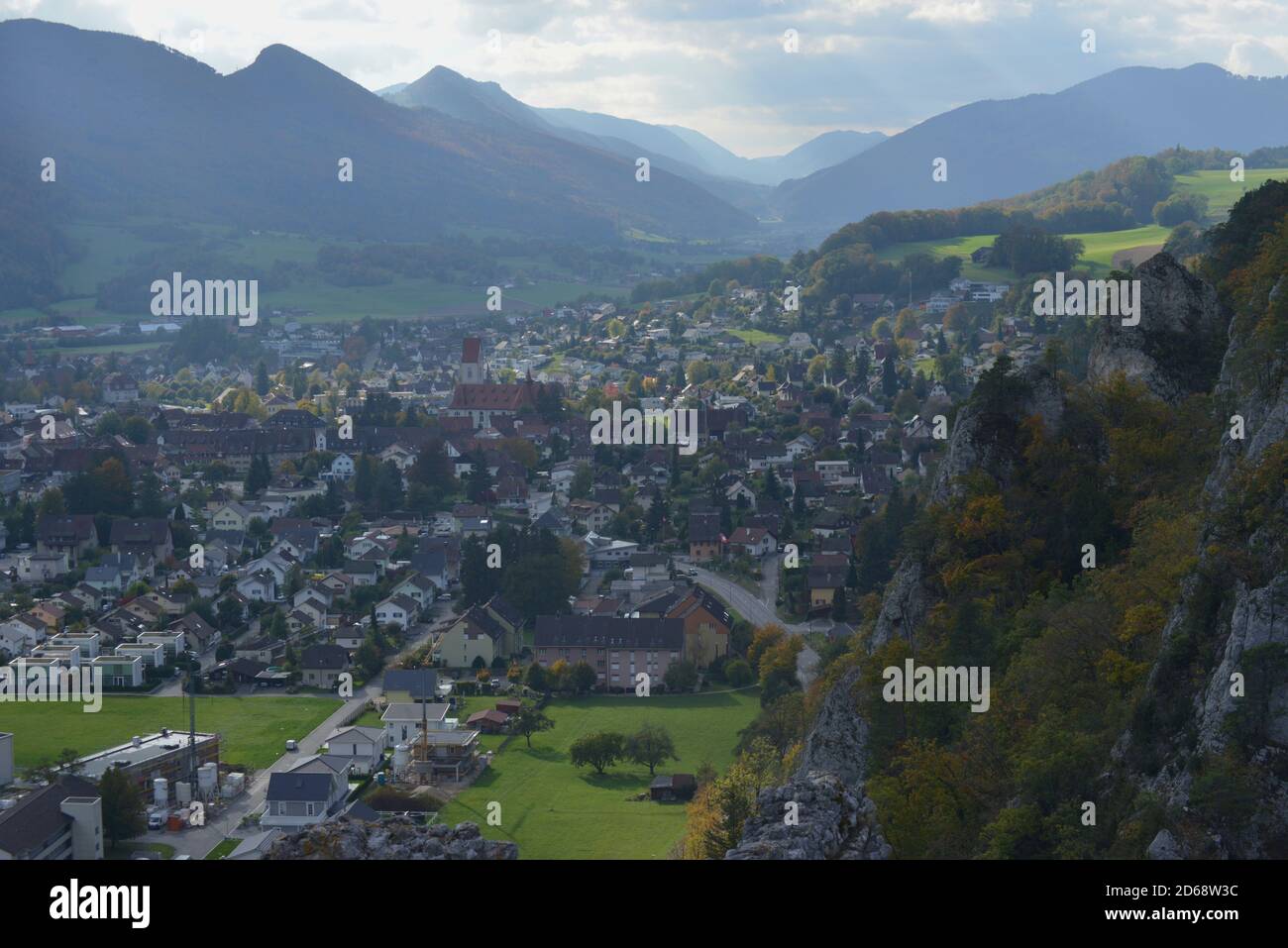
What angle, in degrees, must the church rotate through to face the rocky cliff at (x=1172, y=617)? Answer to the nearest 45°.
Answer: approximately 90° to its left

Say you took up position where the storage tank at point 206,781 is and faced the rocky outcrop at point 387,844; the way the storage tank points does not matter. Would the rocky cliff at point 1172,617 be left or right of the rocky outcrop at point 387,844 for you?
left

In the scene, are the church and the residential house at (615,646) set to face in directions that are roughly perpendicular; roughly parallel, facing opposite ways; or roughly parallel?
roughly perpendicular

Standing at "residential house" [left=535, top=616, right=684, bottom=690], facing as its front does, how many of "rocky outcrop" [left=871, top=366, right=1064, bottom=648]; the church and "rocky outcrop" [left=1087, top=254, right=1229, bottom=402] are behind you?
1

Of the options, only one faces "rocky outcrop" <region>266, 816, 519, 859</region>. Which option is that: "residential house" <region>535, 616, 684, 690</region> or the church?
the residential house

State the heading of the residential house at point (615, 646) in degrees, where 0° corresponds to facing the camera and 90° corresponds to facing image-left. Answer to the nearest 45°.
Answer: approximately 0°

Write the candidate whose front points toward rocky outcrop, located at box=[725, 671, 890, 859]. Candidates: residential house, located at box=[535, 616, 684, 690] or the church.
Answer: the residential house

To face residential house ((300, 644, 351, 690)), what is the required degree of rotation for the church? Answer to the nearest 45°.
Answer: approximately 90° to its left

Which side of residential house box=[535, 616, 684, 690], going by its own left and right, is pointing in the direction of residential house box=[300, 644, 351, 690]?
right

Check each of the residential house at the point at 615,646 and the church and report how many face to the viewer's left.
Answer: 1

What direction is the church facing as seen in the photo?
to the viewer's left
